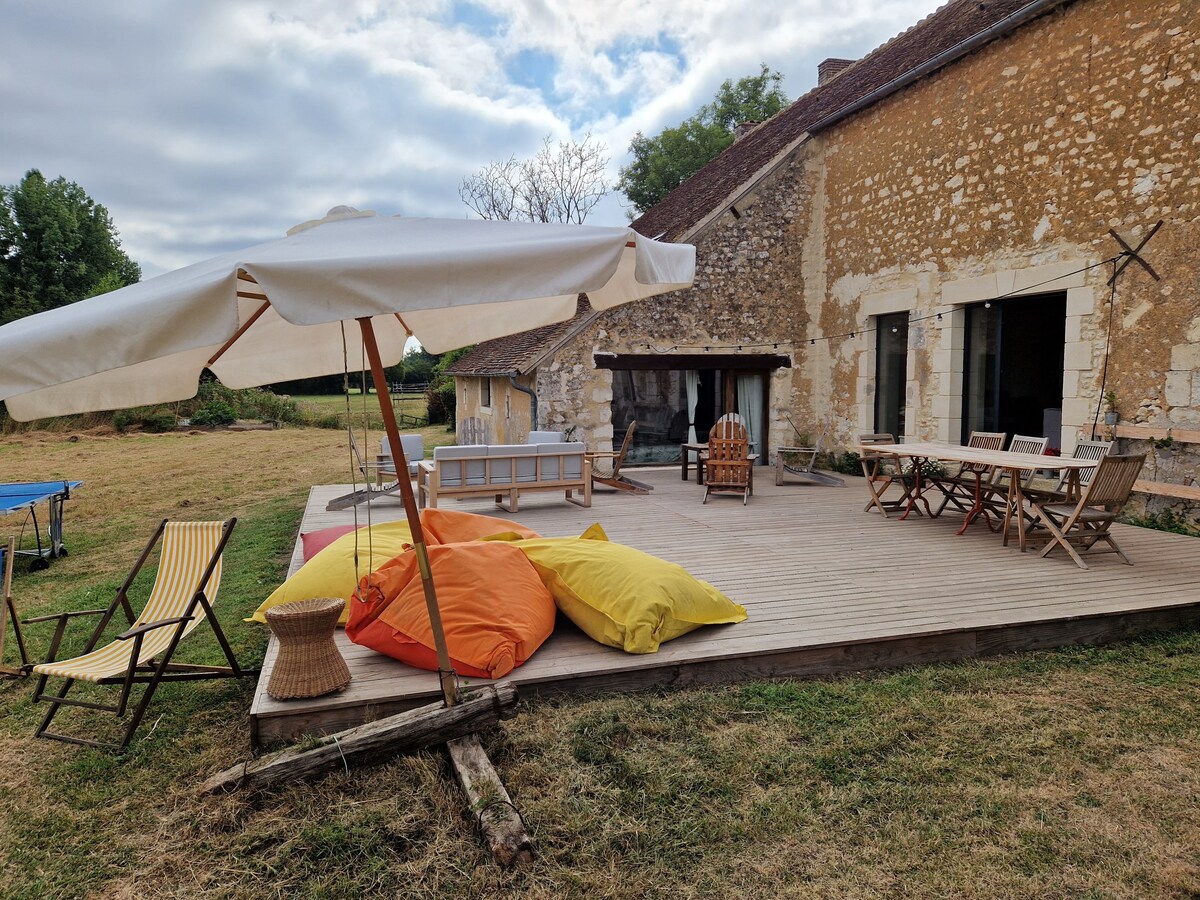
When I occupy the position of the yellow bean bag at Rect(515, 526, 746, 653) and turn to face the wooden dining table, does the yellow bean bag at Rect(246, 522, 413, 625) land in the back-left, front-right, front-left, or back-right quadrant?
back-left

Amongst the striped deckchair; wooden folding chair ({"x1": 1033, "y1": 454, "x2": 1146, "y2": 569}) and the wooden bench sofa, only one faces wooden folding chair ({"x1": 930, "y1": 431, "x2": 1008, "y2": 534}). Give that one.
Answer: wooden folding chair ({"x1": 1033, "y1": 454, "x2": 1146, "y2": 569})

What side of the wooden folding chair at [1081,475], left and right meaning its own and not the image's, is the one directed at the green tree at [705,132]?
right

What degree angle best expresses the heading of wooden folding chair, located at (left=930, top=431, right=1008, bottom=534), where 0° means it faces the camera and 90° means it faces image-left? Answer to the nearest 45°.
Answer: approximately 45°

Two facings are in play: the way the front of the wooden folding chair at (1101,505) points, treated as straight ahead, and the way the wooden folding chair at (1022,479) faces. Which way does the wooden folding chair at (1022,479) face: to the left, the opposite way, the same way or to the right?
to the left

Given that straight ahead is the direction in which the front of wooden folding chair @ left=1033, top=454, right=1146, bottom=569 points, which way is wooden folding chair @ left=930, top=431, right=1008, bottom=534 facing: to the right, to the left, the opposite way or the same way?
to the left
